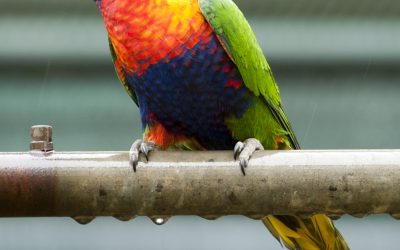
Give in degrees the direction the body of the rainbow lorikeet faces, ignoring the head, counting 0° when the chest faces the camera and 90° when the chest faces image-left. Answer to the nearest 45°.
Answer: approximately 45°
